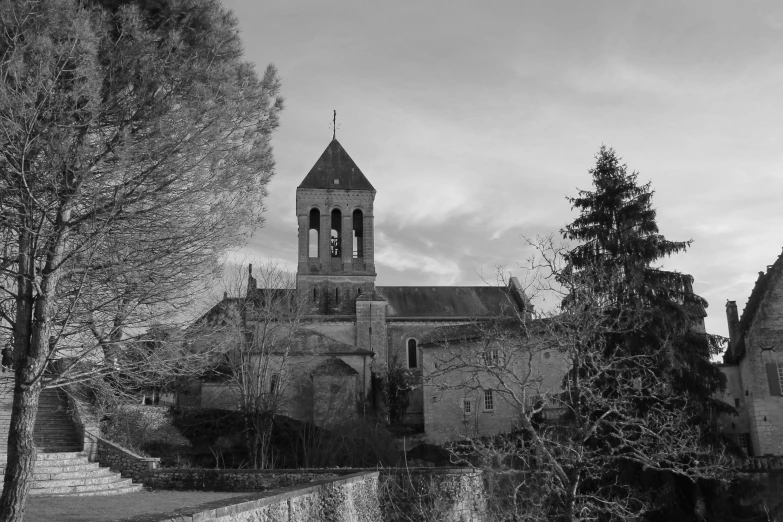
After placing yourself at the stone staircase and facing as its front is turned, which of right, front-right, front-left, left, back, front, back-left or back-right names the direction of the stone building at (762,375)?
left

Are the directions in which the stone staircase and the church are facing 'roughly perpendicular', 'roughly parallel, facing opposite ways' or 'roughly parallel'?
roughly perpendicular

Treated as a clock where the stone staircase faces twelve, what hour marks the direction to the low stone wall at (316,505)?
The low stone wall is roughly at 11 o'clock from the stone staircase.

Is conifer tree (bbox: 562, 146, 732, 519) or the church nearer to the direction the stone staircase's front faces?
the conifer tree

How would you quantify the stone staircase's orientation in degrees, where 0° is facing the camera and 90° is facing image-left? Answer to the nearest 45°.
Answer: approximately 0°
